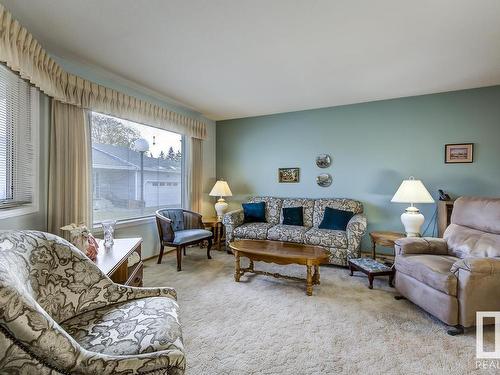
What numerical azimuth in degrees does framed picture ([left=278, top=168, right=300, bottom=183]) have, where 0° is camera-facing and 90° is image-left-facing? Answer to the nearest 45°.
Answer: approximately 0°

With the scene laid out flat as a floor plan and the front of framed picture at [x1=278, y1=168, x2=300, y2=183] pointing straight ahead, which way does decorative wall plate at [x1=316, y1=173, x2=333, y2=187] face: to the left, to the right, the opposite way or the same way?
the same way

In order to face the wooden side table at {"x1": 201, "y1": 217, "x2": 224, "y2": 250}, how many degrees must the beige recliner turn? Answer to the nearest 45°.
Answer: approximately 45° to its right

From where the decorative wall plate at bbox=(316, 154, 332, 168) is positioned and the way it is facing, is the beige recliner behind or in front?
in front

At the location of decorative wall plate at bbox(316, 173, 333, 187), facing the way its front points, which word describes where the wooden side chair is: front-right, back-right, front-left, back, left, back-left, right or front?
front-right

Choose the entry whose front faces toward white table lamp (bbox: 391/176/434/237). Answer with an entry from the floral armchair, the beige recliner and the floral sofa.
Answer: the floral armchair

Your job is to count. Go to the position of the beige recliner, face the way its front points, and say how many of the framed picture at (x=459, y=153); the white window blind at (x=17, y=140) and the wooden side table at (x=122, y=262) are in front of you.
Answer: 2

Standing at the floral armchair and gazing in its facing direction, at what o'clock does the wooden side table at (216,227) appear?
The wooden side table is roughly at 10 o'clock from the floral armchair.

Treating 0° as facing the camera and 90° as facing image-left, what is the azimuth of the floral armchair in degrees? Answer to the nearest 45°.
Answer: approximately 270°

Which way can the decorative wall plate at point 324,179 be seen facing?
toward the camera

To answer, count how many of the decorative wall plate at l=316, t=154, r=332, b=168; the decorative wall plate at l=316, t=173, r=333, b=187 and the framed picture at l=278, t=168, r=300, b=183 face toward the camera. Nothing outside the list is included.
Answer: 3

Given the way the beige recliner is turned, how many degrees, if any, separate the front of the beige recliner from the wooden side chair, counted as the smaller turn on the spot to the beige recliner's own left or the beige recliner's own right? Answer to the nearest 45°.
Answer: approximately 45° to the beige recliner's own right

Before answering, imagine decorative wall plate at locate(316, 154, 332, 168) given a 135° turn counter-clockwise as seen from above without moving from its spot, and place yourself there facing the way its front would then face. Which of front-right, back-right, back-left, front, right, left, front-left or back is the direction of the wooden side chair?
back

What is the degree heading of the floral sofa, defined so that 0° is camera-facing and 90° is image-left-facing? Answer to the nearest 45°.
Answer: approximately 45°

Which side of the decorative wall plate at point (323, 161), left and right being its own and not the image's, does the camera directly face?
front

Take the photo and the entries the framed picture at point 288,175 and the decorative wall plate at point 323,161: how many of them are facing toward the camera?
2

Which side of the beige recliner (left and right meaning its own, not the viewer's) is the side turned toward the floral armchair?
front

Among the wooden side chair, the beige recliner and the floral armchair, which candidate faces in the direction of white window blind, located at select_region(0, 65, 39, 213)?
the beige recliner

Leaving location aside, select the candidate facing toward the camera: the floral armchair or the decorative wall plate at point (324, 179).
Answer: the decorative wall plate

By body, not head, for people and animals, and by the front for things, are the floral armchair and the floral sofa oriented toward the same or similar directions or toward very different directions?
very different directions

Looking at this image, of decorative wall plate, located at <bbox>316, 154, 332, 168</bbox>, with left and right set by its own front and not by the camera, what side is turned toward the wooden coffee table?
front
